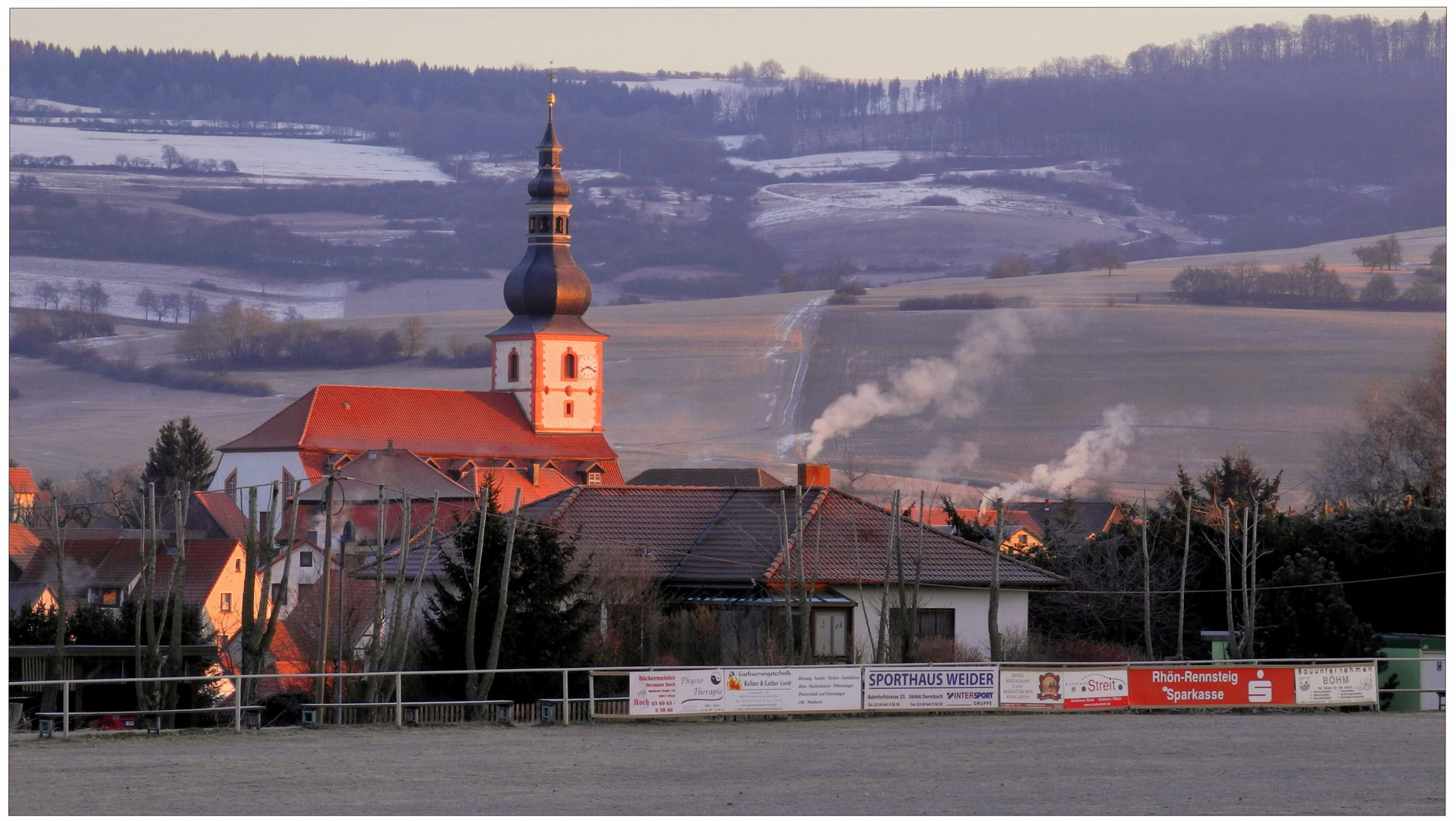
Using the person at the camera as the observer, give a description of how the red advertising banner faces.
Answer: facing the viewer

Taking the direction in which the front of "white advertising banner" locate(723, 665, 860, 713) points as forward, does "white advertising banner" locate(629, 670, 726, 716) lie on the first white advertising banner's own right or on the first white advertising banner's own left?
on the first white advertising banner's own right

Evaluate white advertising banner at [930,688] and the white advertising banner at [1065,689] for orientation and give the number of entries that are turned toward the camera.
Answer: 2

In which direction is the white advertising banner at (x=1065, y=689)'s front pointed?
toward the camera

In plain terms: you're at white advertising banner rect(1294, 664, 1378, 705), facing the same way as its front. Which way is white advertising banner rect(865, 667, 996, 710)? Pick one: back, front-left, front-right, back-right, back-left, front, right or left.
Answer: front-right

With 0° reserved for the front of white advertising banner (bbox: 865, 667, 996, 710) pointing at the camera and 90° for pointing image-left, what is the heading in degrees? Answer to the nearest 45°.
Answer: approximately 0°

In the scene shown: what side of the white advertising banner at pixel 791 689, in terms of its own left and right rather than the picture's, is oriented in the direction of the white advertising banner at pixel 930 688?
left

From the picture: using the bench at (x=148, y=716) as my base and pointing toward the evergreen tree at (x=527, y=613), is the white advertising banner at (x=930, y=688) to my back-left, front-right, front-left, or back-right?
front-right

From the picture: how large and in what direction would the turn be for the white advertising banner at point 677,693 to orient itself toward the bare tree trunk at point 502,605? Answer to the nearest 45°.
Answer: approximately 135° to its right

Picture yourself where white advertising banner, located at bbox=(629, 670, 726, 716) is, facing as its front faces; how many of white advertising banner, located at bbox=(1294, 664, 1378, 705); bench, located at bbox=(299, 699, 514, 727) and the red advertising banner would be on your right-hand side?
1

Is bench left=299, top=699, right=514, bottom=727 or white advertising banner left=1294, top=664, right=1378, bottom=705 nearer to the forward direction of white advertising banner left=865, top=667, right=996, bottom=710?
the bench

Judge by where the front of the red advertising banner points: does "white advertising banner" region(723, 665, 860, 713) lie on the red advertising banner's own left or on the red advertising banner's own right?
on the red advertising banner's own right

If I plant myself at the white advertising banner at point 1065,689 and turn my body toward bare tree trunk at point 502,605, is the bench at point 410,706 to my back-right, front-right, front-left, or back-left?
front-left

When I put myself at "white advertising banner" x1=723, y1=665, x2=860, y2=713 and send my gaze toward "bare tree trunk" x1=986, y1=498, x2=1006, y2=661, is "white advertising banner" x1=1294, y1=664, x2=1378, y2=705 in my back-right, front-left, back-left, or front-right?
front-right

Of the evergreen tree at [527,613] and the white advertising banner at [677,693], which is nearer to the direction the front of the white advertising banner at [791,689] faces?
the white advertising banner

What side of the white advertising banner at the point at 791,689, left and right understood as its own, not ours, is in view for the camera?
front
